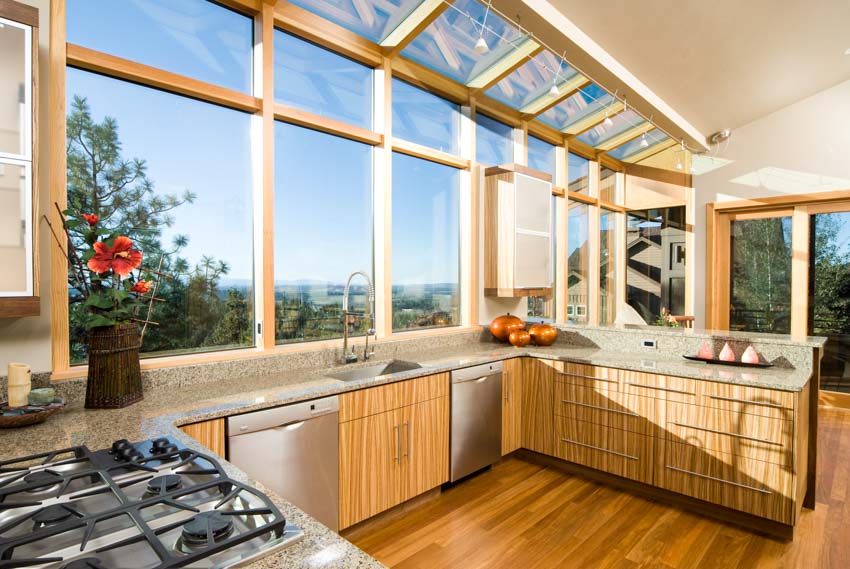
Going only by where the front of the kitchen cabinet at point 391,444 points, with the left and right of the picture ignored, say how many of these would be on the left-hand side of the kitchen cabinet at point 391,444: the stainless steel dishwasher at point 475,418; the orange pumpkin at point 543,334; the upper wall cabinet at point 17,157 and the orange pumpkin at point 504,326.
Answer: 3

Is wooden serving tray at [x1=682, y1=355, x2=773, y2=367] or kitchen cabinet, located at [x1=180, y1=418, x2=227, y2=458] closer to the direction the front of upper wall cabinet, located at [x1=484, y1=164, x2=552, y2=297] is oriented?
the wooden serving tray

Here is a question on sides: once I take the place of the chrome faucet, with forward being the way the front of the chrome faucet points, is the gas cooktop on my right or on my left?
on my right

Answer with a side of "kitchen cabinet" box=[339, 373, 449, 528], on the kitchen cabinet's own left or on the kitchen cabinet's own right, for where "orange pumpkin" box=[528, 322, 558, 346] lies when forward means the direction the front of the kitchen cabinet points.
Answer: on the kitchen cabinet's own left

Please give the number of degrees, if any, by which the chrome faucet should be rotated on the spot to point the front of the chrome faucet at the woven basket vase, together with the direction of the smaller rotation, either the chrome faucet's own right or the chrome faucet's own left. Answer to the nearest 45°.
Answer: approximately 90° to the chrome faucet's own right

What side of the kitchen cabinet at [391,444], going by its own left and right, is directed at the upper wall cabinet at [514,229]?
left

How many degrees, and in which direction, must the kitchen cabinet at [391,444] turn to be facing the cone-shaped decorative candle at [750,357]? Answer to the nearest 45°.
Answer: approximately 45° to its left

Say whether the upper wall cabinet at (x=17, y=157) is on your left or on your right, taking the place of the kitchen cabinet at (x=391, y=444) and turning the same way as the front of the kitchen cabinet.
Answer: on your right

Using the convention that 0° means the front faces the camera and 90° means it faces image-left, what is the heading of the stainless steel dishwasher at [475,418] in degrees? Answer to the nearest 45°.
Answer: approximately 315°

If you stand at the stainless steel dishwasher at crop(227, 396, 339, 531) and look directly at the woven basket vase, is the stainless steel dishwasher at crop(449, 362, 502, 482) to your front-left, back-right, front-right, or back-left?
back-right
